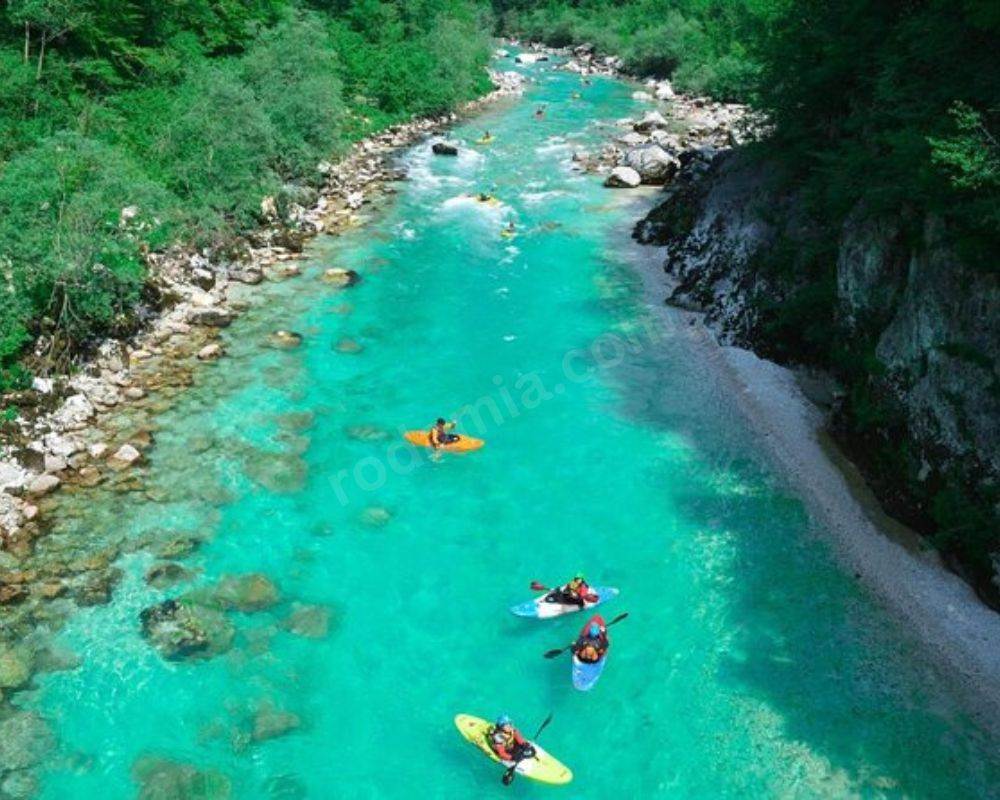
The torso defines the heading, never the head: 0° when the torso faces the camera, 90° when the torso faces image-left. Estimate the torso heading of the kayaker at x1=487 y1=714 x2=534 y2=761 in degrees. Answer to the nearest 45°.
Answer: approximately 315°

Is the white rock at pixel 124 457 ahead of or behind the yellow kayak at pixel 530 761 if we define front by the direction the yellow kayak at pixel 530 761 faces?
behind

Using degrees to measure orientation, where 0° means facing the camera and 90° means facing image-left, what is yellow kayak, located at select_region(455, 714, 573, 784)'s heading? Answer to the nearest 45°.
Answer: approximately 315°

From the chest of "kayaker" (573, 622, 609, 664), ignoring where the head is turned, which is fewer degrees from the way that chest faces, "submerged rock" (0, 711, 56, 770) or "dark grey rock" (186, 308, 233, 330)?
the submerged rock

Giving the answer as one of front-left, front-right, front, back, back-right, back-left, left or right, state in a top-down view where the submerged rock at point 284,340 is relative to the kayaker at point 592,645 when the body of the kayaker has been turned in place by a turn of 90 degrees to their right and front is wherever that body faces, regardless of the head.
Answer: back-left

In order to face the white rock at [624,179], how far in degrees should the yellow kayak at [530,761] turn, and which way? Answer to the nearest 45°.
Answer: approximately 135° to its left

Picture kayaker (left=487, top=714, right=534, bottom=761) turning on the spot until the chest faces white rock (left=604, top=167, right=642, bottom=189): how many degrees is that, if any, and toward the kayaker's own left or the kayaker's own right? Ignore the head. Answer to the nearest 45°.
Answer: approximately 135° to the kayaker's own left

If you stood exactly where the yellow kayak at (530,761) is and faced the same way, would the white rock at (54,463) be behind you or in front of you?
behind

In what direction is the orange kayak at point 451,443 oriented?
to the viewer's right

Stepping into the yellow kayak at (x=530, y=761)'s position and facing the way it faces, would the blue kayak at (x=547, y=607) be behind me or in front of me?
behind

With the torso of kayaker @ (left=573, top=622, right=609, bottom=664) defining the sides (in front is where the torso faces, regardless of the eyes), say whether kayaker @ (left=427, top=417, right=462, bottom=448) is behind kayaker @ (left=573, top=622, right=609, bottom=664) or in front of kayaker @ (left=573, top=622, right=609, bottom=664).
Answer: behind

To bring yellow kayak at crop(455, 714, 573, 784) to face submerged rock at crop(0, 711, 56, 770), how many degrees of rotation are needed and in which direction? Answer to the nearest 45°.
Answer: approximately 135° to its right

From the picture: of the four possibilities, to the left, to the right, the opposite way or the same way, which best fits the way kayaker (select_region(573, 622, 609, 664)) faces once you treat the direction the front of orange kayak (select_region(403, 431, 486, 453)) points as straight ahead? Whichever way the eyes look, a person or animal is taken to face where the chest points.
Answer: to the right

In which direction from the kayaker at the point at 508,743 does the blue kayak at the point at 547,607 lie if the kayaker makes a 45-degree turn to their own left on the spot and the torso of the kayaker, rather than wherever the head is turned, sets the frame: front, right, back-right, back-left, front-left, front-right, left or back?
left
